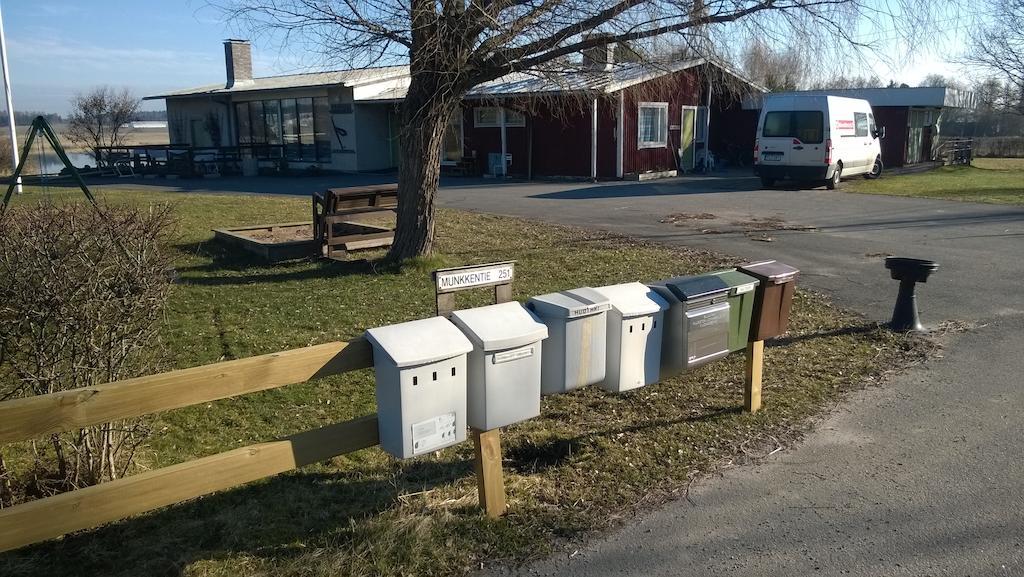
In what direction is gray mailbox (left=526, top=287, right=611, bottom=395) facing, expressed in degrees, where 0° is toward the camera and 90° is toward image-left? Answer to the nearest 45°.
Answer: approximately 315°

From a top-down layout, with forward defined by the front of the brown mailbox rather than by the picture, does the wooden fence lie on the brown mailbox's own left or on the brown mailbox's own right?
on the brown mailbox's own right

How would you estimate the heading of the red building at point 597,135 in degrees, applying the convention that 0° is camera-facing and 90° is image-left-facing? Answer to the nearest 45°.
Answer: approximately 315°

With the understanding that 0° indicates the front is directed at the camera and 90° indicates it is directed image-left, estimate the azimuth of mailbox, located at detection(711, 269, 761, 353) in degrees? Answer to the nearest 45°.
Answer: approximately 315°

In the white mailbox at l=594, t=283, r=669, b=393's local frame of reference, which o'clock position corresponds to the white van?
The white van is roughly at 8 o'clock from the white mailbox.

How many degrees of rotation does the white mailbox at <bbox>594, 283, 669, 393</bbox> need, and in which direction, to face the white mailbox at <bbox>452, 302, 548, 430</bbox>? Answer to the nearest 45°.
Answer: approximately 90° to its right

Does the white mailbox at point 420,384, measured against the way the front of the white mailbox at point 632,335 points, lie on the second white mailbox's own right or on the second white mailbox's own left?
on the second white mailbox's own right

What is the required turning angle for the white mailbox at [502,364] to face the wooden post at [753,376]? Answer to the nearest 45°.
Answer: approximately 90° to its left

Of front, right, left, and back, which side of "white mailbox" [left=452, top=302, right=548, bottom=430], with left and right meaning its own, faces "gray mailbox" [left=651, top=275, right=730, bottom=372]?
left

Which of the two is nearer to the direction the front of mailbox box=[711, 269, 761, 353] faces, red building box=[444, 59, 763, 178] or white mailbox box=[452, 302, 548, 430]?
the white mailbox

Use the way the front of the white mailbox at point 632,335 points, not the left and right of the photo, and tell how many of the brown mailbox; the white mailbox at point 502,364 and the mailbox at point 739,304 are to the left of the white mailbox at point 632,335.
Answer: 2
